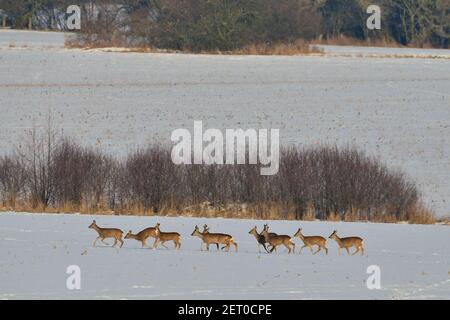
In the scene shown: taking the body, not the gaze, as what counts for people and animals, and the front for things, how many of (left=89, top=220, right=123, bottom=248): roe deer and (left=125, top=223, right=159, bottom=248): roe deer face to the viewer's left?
2

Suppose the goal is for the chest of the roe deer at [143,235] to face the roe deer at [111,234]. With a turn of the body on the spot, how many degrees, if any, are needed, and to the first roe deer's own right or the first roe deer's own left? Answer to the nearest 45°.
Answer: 0° — it already faces it

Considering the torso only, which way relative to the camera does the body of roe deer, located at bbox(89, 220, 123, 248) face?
to the viewer's left

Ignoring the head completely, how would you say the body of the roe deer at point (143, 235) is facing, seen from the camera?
to the viewer's left

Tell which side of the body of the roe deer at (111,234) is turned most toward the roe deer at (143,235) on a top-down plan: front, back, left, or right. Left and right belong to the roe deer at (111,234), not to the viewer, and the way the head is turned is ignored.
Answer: back
